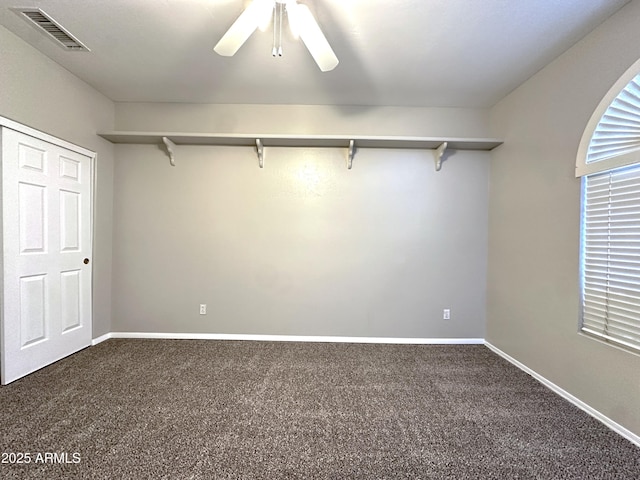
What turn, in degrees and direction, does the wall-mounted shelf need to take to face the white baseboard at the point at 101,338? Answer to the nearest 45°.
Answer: approximately 90° to its right

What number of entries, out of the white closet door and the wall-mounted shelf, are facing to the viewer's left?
0

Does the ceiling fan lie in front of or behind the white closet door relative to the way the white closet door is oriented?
in front

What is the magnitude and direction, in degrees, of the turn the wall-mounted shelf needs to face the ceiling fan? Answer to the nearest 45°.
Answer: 0° — it already faces it

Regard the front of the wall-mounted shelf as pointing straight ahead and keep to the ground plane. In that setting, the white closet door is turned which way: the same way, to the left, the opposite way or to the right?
to the left

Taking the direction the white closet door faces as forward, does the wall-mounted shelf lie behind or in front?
in front

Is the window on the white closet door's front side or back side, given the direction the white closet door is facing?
on the front side

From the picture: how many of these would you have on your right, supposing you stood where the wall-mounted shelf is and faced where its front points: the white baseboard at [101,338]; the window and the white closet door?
2

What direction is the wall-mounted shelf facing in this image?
toward the camera

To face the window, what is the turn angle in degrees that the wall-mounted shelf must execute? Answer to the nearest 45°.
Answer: approximately 45° to its left

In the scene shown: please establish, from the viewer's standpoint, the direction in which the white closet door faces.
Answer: facing the viewer and to the right of the viewer

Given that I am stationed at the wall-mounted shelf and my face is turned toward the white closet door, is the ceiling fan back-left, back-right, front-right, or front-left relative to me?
front-left
